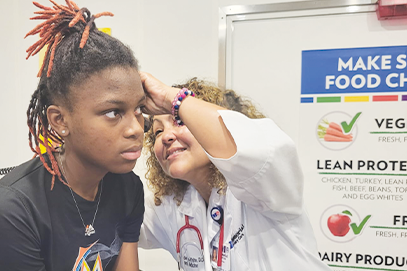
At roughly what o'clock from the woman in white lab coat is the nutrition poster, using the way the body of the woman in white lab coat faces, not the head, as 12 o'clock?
The nutrition poster is roughly at 6 o'clock from the woman in white lab coat.

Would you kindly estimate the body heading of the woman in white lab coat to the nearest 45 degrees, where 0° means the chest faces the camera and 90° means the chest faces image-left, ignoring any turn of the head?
approximately 45°

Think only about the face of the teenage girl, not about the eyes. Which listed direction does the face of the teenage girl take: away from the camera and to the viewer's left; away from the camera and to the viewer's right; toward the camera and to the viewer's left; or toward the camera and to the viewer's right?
toward the camera and to the viewer's right

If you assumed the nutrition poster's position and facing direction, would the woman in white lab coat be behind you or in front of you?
in front

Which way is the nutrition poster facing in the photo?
toward the camera

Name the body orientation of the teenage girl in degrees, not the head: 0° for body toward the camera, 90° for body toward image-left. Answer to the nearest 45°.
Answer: approximately 315°

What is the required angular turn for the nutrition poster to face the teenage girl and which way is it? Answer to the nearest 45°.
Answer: approximately 45° to its right

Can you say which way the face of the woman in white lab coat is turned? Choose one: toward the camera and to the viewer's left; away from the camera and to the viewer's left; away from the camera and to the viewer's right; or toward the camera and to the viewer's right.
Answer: toward the camera and to the viewer's left

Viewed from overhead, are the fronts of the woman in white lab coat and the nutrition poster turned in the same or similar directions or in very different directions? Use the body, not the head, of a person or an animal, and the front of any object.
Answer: same or similar directions

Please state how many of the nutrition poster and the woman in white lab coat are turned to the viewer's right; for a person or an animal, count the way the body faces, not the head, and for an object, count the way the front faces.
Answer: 0
